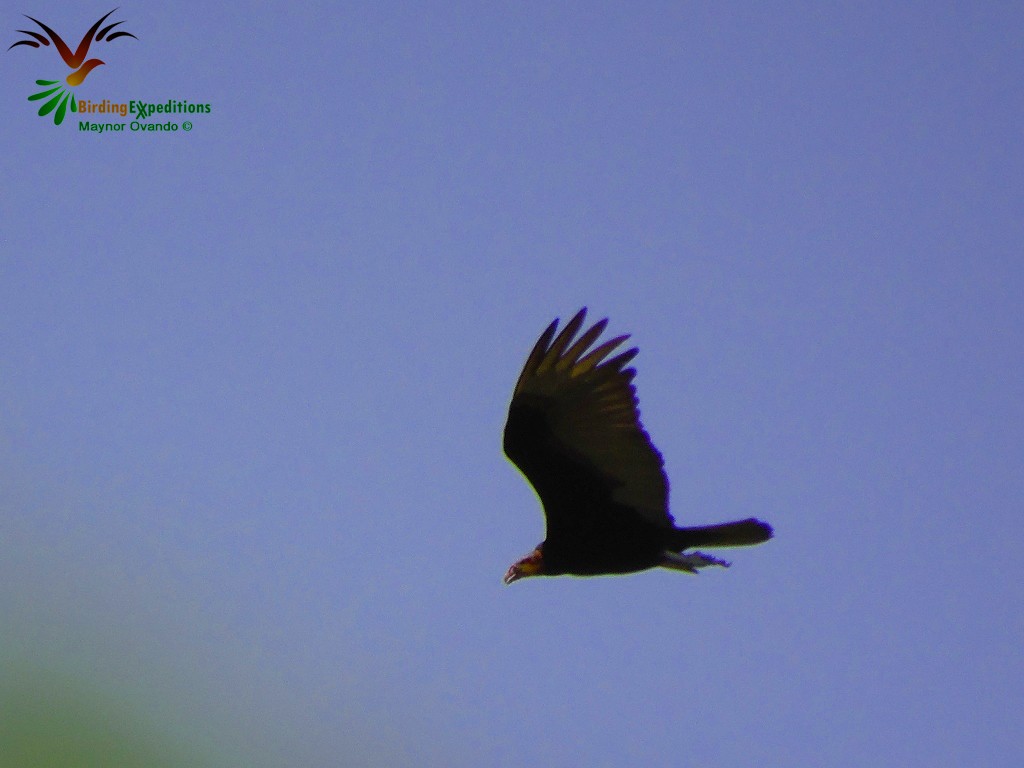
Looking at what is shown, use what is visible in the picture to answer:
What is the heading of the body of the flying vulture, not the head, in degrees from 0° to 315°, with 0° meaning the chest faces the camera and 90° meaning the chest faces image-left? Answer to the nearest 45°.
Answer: approximately 90°
